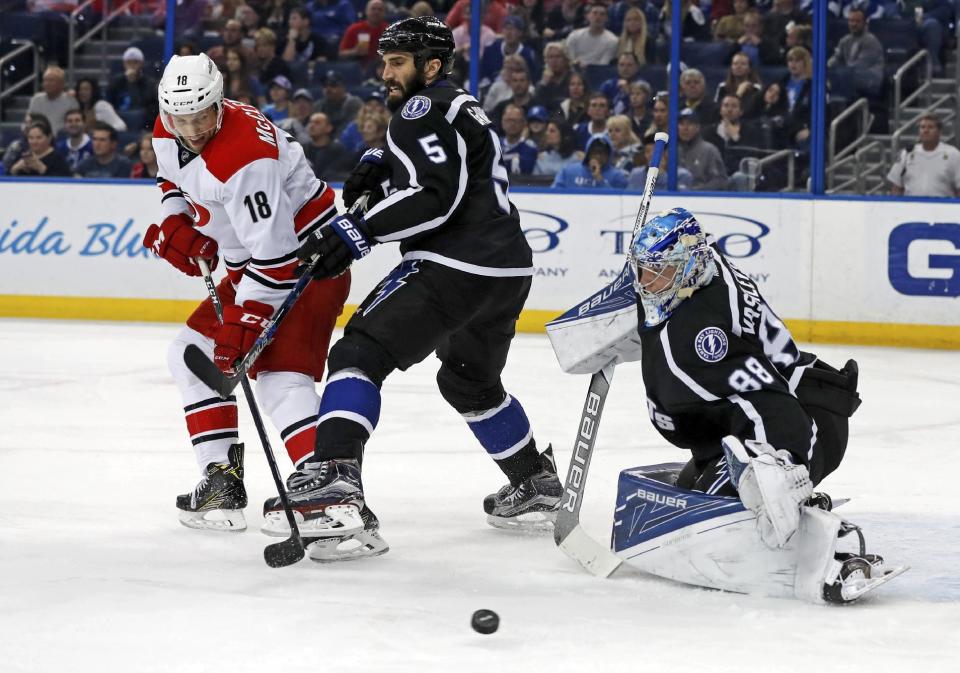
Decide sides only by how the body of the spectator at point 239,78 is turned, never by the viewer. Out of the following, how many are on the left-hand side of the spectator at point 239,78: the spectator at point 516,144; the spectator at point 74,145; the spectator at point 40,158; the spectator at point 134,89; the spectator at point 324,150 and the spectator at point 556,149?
3

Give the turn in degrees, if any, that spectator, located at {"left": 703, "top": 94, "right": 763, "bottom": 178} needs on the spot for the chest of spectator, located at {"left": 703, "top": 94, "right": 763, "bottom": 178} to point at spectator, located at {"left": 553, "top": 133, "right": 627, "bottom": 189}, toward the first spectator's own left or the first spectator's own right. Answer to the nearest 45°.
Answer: approximately 90° to the first spectator's own right

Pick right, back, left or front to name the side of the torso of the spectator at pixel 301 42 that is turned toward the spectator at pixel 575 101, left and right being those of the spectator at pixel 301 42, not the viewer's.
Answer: left

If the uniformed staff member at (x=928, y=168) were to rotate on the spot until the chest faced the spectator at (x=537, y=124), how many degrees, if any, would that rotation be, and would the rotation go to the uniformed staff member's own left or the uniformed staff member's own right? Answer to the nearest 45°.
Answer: approximately 90° to the uniformed staff member's own right

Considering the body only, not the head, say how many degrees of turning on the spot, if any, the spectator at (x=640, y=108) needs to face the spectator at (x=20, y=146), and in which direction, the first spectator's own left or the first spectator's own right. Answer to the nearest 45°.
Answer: approximately 45° to the first spectator's own right

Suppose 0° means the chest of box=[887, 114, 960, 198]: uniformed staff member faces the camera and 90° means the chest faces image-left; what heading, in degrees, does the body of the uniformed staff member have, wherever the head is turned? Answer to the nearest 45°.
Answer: approximately 0°
